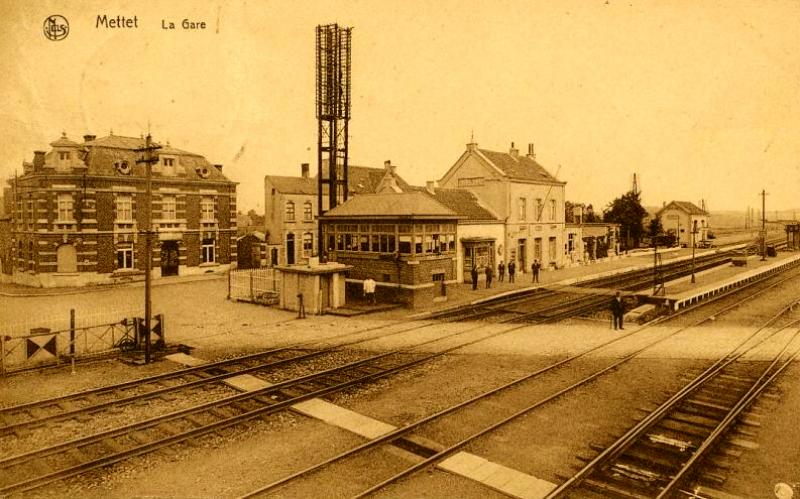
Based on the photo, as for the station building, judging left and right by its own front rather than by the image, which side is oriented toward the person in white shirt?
right

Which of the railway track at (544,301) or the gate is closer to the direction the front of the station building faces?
the railway track

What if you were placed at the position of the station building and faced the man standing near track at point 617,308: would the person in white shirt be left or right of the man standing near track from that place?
right

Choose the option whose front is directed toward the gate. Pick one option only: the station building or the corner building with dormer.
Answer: the corner building with dormer

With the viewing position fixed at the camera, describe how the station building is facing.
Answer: facing the viewer and to the right of the viewer

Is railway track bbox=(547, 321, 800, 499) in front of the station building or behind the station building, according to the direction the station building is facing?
in front

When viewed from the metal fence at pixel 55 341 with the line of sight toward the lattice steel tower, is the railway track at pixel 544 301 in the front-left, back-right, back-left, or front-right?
front-right

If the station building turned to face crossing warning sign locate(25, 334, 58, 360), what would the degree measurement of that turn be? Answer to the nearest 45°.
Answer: approximately 90° to its right

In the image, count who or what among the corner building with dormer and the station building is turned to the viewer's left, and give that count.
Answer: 0

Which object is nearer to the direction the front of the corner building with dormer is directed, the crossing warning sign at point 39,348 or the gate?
the gate

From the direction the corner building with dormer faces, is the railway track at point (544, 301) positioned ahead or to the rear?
ahead

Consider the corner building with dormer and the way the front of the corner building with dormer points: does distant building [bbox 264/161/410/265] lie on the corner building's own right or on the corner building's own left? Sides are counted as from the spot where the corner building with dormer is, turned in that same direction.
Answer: on the corner building's own left

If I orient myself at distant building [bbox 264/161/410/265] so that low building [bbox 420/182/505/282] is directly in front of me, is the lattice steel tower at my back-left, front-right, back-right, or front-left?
front-right
